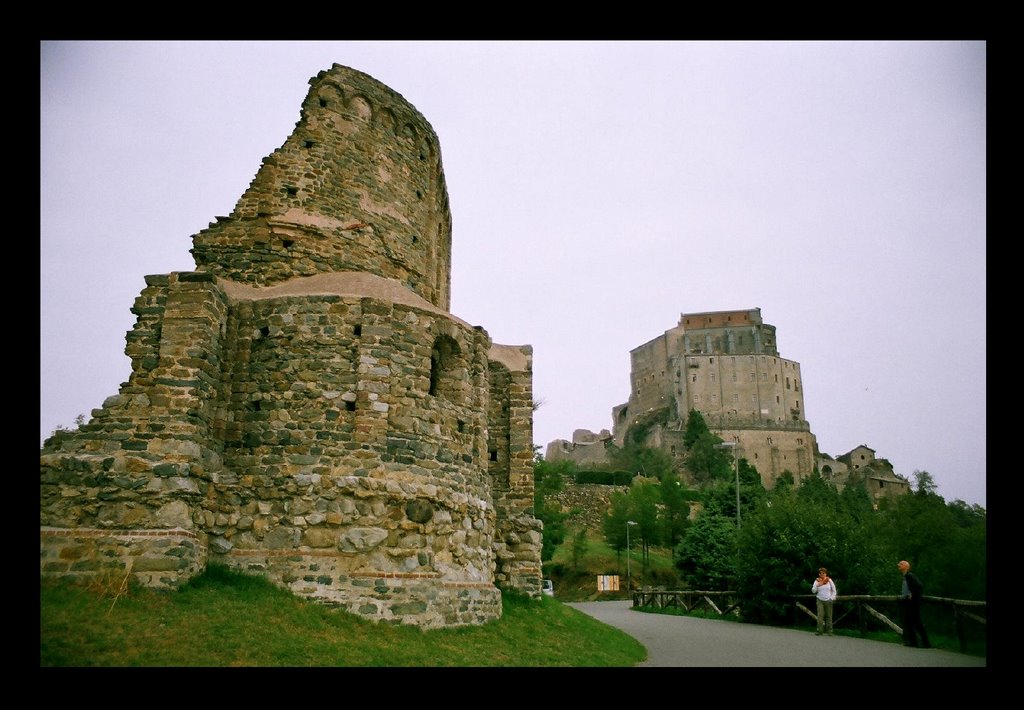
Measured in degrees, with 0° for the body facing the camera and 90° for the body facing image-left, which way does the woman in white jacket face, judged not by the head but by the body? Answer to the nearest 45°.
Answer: approximately 0°

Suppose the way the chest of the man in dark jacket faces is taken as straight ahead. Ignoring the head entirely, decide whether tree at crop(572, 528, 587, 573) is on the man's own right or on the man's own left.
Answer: on the man's own right

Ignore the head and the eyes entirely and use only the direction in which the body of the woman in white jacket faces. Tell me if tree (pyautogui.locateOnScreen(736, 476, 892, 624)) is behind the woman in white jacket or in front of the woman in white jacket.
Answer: behind

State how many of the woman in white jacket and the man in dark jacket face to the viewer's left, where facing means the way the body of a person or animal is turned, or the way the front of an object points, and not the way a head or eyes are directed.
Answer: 1

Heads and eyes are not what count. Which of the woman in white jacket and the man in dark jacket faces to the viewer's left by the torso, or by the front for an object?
the man in dark jacket

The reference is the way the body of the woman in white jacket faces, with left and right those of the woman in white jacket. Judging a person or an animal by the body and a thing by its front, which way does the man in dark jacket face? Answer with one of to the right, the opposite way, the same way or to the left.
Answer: to the right

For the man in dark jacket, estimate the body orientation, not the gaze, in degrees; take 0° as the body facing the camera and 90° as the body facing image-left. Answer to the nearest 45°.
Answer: approximately 90°

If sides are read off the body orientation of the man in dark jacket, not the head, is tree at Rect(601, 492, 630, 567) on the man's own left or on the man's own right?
on the man's own right
